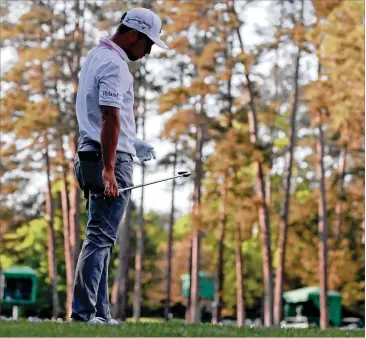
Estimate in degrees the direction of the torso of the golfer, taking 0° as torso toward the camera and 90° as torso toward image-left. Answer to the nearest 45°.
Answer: approximately 270°

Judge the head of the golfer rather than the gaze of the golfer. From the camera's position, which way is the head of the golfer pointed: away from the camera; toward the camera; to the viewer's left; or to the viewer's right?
to the viewer's right
